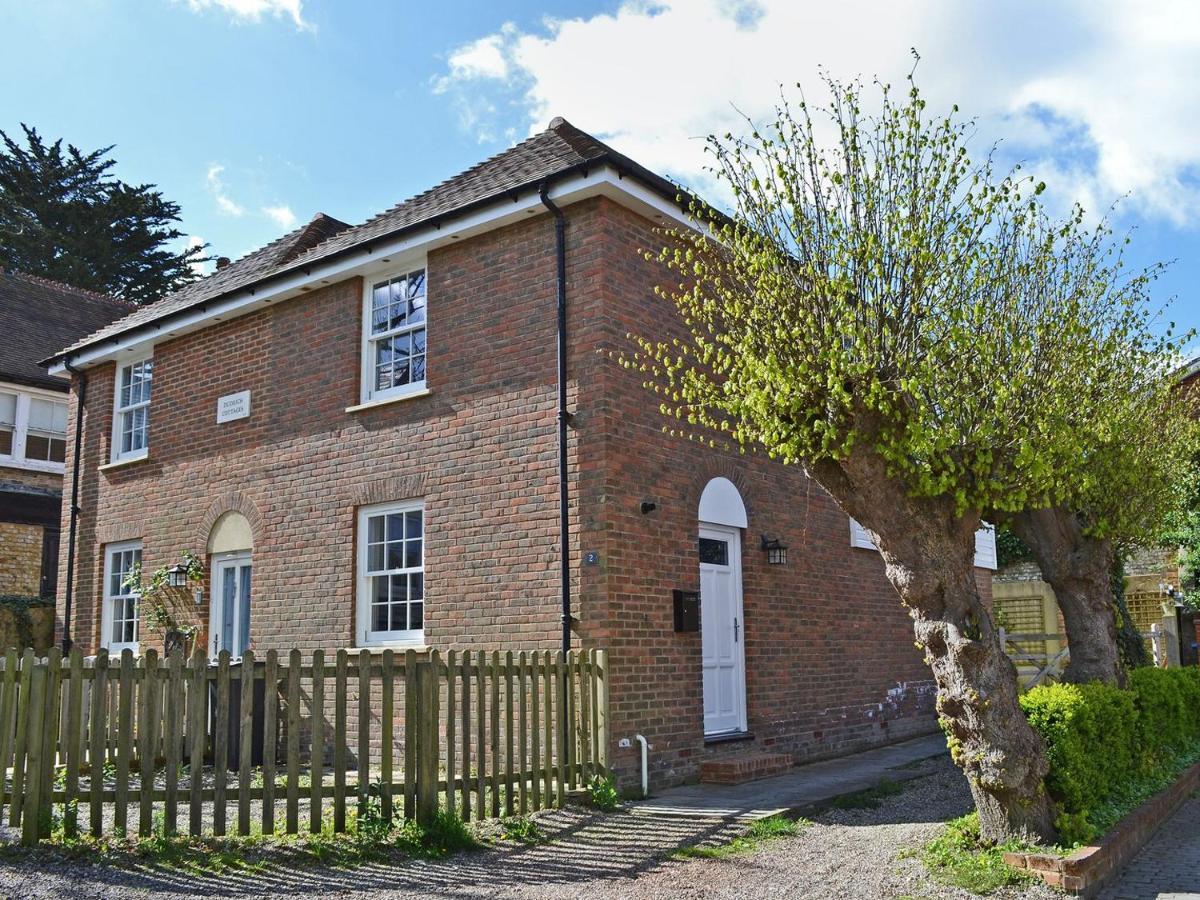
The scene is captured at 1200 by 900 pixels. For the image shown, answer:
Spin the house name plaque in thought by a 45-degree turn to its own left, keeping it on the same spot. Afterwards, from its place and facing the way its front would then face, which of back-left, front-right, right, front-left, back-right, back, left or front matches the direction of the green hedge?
front-left

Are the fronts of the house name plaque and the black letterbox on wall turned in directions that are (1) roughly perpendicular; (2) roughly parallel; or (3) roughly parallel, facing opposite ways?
roughly perpendicular

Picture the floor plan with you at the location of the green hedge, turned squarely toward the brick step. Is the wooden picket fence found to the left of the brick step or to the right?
left

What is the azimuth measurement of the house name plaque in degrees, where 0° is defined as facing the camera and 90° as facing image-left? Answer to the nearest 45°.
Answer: approximately 45°

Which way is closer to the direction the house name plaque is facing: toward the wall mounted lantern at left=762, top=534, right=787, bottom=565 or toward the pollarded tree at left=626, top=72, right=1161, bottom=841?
the pollarded tree

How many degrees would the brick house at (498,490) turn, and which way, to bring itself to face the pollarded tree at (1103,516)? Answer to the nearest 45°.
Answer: approximately 135° to its left

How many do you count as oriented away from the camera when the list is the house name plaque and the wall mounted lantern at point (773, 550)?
0

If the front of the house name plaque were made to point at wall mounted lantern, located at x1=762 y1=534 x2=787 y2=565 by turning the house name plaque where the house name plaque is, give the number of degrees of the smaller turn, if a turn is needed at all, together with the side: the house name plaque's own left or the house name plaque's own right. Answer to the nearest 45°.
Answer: approximately 90° to the house name plaque's own left

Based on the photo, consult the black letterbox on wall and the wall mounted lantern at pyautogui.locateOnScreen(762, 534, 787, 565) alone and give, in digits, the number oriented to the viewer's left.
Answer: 0

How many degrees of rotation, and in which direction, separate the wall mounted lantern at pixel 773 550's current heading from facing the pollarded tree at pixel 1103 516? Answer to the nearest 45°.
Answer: approximately 45° to its left
